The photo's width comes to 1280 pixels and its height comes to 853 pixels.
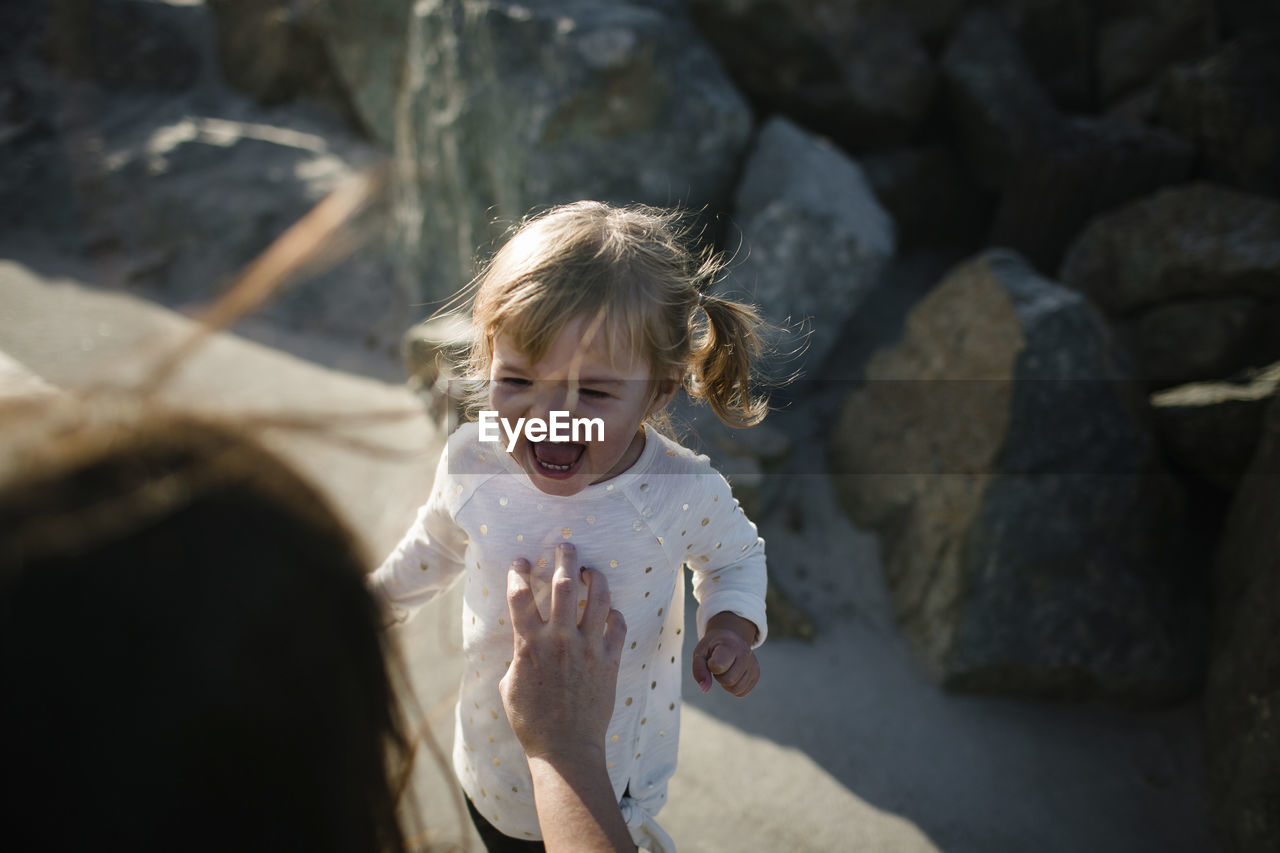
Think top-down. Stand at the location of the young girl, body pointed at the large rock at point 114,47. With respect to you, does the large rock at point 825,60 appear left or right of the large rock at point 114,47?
right

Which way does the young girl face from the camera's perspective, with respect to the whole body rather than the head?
toward the camera

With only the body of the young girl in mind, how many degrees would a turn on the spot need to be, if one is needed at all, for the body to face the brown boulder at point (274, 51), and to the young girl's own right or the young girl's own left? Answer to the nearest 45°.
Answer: approximately 180°

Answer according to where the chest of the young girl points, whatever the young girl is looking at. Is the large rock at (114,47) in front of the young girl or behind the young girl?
behind

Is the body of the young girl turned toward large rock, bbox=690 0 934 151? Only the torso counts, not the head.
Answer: no

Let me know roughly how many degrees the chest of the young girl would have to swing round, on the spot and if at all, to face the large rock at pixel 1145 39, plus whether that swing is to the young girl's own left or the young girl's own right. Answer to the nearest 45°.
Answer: approximately 135° to the young girl's own left

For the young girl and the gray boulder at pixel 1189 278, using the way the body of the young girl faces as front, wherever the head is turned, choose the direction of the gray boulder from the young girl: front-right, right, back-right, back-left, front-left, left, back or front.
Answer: back-left

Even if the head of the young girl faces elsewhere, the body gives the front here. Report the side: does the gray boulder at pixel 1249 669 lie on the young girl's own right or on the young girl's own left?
on the young girl's own left

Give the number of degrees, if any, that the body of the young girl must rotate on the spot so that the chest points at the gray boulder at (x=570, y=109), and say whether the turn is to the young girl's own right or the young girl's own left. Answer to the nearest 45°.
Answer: approximately 180°

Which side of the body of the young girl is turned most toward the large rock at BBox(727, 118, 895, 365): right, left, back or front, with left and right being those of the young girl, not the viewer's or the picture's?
back
